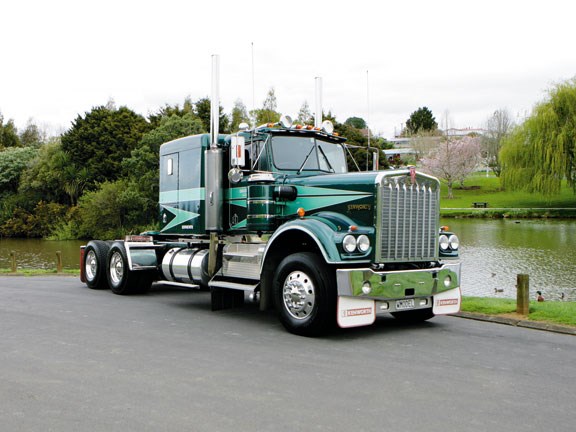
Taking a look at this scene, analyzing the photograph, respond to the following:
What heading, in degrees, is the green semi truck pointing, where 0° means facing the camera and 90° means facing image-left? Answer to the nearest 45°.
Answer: approximately 315°
